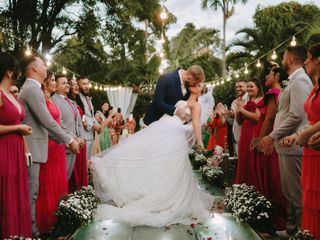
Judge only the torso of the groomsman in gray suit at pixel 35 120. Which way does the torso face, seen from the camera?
to the viewer's right

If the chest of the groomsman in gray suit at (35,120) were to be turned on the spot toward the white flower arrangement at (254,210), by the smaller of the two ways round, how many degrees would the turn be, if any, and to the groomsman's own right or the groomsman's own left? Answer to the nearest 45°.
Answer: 0° — they already face it

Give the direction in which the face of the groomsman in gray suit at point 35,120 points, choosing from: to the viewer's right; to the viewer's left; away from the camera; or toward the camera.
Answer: to the viewer's right

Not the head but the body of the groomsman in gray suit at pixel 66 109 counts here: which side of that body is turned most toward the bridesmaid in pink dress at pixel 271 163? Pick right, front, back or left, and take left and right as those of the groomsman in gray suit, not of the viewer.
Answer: front

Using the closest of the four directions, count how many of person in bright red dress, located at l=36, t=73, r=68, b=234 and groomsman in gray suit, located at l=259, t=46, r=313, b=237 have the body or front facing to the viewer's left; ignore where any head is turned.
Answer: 1

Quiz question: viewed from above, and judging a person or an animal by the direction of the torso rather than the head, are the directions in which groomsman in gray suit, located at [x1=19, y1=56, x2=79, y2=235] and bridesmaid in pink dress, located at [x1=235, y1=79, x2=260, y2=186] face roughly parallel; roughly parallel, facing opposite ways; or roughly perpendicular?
roughly parallel, facing opposite ways

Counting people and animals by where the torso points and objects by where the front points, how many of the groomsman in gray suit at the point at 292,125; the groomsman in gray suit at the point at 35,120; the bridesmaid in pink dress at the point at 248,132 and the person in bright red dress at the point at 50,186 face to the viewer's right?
2

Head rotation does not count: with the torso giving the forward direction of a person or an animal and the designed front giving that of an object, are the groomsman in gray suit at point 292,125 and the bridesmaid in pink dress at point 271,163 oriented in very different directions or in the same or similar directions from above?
same or similar directions

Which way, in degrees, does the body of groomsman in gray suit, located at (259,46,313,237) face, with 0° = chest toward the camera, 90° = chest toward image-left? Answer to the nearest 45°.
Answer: approximately 90°

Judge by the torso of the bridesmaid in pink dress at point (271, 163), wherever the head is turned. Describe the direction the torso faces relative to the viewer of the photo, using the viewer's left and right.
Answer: facing to the left of the viewer

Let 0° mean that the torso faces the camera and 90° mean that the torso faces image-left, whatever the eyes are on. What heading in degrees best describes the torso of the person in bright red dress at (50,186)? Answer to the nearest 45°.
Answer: approximately 270°

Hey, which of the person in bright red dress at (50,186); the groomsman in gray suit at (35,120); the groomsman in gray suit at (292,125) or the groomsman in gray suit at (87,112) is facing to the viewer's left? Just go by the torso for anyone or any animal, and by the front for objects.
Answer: the groomsman in gray suit at (292,125)
